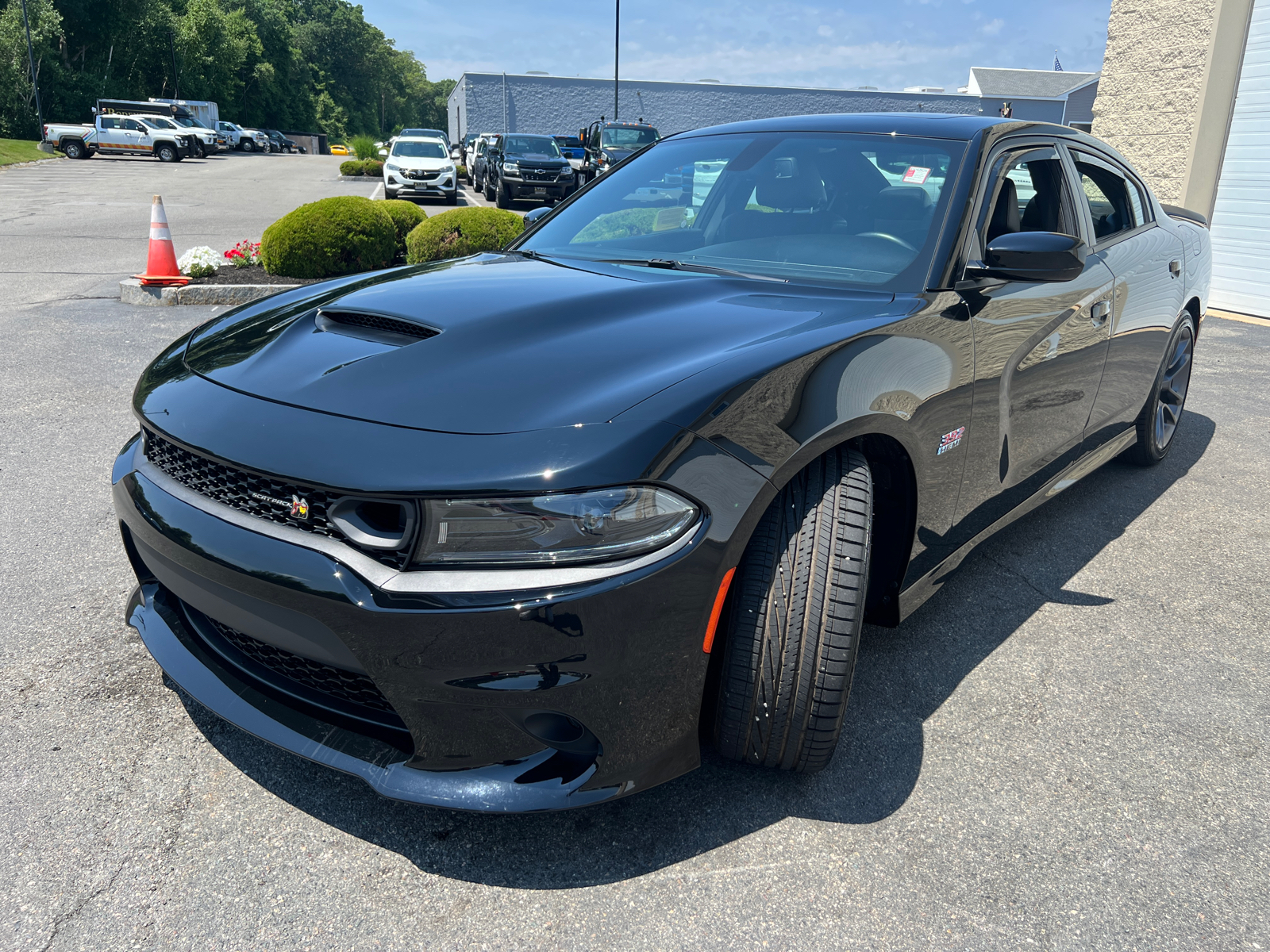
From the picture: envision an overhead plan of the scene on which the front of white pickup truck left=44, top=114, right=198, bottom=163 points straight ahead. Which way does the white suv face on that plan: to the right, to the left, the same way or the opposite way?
to the right

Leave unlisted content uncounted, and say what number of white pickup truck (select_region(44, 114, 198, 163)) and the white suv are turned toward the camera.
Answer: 1

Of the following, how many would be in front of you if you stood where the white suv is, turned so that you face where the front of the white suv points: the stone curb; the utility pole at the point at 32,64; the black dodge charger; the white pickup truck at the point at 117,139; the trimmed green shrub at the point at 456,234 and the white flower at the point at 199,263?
4

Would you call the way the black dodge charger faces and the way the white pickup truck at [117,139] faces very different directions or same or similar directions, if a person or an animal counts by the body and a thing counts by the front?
very different directions

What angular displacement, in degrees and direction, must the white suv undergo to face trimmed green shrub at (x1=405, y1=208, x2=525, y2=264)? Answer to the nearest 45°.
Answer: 0° — it already faces it

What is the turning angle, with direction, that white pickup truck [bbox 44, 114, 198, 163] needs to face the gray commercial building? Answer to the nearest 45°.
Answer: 0° — it already faces it

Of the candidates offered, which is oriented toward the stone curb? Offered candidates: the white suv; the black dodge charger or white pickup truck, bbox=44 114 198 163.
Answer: the white suv

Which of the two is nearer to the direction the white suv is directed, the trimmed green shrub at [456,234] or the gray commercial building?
the trimmed green shrub

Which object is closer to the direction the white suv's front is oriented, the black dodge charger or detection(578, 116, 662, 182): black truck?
the black dodge charger

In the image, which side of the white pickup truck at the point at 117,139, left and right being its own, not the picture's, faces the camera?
right

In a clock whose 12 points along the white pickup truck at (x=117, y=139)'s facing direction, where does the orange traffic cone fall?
The orange traffic cone is roughly at 3 o'clock from the white pickup truck.

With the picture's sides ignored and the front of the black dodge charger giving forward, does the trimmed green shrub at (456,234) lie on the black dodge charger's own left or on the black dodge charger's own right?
on the black dodge charger's own right

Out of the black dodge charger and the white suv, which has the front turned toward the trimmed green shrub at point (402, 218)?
the white suv

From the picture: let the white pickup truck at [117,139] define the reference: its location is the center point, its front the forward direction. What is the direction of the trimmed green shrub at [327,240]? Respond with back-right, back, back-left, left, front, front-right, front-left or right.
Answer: right
